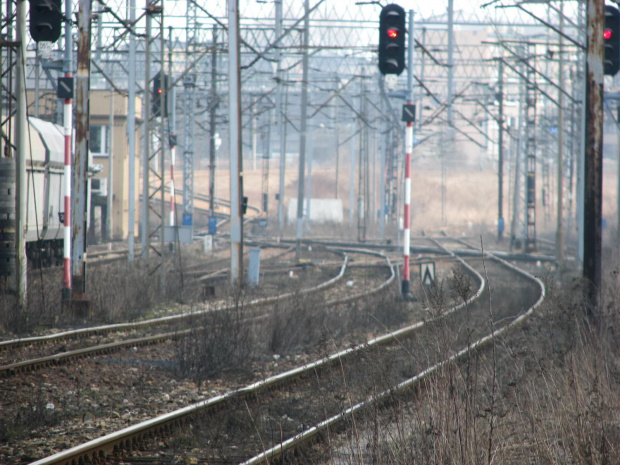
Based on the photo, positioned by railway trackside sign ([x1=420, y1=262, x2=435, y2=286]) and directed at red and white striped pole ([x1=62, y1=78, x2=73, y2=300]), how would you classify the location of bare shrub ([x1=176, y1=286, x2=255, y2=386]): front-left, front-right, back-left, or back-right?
front-left

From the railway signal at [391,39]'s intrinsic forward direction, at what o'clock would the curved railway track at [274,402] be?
The curved railway track is roughly at 12 o'clock from the railway signal.

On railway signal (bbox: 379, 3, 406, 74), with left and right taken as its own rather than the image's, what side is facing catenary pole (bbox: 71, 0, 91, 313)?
right

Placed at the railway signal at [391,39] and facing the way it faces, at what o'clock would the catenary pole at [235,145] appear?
The catenary pole is roughly at 4 o'clock from the railway signal.

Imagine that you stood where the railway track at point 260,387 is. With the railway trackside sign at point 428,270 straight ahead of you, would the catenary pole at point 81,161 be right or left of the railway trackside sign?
left

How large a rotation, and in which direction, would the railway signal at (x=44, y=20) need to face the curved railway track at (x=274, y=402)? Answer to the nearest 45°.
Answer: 0° — it already faces it

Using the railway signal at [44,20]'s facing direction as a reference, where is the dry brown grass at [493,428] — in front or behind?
in front

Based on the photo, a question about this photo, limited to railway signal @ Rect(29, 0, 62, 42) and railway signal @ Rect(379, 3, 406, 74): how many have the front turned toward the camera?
2

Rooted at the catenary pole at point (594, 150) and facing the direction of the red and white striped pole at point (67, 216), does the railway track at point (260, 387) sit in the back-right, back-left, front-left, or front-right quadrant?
front-left

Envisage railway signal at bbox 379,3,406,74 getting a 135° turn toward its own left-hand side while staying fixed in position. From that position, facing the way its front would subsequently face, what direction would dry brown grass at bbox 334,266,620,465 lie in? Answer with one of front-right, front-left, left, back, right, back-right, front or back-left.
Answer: back-right

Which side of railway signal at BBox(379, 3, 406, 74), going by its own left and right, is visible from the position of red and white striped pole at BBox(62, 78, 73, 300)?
right

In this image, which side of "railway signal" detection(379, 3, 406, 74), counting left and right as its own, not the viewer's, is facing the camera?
front

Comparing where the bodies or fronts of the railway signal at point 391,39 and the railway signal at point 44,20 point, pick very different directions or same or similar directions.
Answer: same or similar directions

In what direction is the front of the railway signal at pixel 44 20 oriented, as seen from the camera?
facing the viewer
